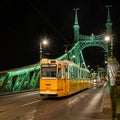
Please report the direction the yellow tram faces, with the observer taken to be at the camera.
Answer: facing the viewer and to the left of the viewer
